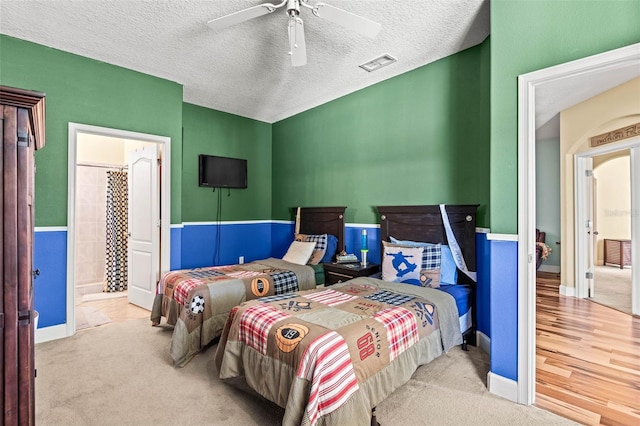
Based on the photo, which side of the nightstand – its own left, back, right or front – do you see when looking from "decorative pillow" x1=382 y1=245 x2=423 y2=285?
left

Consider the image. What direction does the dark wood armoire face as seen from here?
to the viewer's right

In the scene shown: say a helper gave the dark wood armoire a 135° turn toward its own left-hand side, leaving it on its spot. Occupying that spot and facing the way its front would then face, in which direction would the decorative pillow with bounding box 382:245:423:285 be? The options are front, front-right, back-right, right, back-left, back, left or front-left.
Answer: back-right

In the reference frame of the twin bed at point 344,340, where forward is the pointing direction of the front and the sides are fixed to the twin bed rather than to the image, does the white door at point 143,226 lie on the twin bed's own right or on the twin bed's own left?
on the twin bed's own right

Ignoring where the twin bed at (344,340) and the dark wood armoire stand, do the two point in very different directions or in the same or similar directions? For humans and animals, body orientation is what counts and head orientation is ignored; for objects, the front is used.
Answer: very different directions

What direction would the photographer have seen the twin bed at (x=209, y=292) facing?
facing the viewer and to the left of the viewer

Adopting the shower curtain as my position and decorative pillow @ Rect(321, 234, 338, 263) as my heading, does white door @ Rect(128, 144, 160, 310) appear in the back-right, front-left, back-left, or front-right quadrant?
front-right

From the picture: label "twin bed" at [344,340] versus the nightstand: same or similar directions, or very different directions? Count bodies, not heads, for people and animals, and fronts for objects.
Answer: same or similar directions

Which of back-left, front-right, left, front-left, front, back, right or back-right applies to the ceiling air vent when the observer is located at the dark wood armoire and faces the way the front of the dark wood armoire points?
front

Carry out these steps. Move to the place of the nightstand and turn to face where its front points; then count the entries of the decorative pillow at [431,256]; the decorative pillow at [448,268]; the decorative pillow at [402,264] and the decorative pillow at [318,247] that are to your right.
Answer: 1

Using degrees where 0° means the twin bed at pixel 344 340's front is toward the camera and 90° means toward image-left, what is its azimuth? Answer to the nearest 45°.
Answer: approximately 45°

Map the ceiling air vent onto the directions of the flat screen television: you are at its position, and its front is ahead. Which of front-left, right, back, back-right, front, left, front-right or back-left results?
front

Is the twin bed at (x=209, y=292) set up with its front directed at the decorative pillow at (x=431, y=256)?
no
